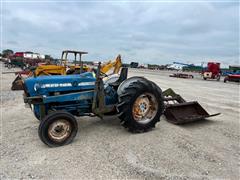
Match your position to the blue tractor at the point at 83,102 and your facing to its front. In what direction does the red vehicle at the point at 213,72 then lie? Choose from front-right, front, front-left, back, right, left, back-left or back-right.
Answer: back

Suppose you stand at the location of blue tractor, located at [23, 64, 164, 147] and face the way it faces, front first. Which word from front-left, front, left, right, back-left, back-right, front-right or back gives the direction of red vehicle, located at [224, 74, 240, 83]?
back

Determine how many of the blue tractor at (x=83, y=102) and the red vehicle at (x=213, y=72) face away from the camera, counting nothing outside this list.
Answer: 0

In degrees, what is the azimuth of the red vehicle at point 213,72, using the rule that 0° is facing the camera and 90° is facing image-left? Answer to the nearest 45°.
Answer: approximately 45°

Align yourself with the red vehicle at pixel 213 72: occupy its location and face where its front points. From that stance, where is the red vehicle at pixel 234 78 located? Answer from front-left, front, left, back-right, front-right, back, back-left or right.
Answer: left

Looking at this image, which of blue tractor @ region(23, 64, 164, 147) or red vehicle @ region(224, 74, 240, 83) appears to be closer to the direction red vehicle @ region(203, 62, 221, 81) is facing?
the blue tractor
